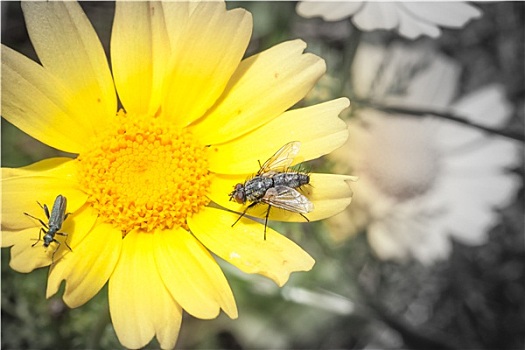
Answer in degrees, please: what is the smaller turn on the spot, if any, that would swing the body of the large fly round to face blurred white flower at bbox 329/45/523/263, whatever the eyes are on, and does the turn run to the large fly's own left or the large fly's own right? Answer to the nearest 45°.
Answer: approximately 135° to the large fly's own right

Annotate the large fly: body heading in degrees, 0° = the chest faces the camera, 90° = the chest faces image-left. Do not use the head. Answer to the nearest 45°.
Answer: approximately 90°

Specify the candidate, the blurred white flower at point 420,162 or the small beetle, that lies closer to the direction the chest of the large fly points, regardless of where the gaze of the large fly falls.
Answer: the small beetle

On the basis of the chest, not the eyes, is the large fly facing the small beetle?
yes

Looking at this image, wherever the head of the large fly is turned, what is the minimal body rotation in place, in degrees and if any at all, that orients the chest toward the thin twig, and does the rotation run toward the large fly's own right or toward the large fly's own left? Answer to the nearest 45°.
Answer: approximately 135° to the large fly's own right

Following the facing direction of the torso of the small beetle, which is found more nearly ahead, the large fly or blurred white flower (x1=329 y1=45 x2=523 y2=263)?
the large fly

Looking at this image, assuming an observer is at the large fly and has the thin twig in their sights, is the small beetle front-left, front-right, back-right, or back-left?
back-left

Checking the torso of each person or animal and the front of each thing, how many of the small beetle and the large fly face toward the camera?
1

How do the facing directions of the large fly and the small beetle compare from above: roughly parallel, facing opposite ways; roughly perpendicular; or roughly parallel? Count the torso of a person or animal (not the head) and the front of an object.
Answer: roughly perpendicular

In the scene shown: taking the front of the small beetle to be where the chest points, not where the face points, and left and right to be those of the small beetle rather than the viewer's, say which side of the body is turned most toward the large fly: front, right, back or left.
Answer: left
